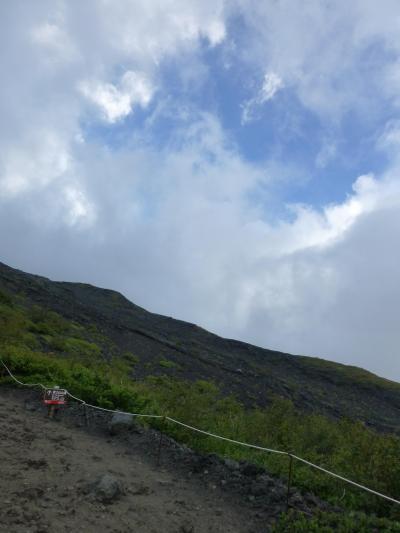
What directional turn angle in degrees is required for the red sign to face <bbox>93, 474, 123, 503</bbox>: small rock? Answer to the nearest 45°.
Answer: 0° — it already faces it

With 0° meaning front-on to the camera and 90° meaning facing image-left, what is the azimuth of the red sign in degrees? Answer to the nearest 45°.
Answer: approximately 0°

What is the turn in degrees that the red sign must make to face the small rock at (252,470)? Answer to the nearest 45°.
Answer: approximately 45° to its left

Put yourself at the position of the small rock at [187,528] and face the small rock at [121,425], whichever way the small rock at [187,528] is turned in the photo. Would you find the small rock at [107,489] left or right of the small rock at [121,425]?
left

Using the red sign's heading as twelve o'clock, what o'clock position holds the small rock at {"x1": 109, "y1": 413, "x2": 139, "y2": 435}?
The small rock is roughly at 10 o'clock from the red sign.
